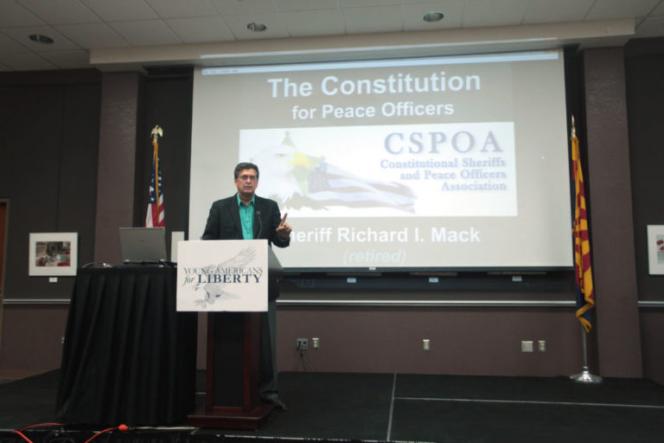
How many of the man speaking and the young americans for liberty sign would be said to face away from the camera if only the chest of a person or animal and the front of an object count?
0

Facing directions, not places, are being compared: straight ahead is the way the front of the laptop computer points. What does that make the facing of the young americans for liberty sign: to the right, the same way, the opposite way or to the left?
the opposite way

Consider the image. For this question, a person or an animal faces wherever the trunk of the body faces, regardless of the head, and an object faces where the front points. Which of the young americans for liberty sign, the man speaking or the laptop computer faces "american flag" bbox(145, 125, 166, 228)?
the laptop computer

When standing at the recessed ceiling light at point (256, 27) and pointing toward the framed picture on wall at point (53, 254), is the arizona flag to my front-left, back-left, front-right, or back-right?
back-right

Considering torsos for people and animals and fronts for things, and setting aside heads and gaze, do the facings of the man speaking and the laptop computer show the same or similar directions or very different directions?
very different directions

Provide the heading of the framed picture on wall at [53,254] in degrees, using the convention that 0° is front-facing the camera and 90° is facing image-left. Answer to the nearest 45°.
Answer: approximately 0°

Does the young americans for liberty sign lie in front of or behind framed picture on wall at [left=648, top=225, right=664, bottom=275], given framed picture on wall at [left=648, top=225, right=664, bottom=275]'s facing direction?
in front

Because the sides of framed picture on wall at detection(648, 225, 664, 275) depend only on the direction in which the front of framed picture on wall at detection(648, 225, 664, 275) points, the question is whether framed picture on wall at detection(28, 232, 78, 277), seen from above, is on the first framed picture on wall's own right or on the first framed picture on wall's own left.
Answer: on the first framed picture on wall's own right

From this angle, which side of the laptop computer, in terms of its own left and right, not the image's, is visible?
back
